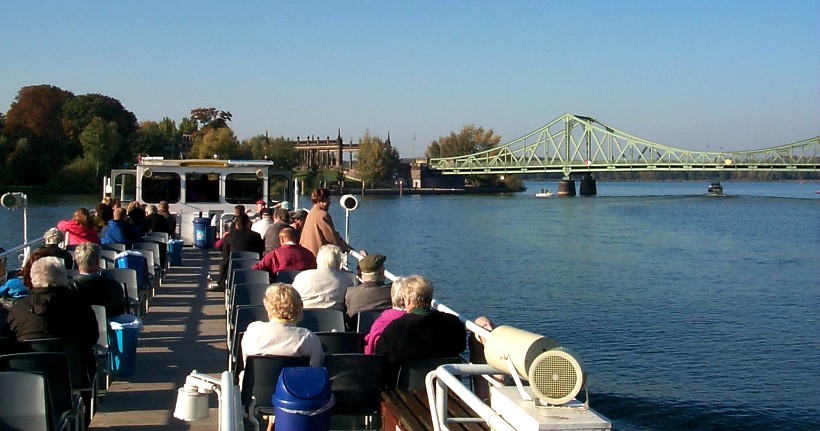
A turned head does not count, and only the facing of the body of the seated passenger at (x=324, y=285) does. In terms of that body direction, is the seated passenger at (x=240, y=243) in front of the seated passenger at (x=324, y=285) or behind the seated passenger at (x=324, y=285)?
in front

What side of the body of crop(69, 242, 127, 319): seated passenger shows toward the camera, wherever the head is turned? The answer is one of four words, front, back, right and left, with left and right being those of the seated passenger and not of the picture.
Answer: back

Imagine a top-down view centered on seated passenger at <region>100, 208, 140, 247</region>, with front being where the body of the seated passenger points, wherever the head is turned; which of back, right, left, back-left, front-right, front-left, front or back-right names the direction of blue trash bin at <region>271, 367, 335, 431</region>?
back

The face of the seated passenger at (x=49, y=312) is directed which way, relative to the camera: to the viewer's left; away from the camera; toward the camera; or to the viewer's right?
away from the camera

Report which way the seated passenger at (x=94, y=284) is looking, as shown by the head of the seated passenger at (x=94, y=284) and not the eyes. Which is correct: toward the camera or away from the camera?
away from the camera

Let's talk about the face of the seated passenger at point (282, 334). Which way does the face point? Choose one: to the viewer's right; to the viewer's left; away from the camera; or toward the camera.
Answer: away from the camera

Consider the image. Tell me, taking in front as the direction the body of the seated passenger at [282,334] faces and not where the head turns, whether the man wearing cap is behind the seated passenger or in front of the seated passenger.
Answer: in front

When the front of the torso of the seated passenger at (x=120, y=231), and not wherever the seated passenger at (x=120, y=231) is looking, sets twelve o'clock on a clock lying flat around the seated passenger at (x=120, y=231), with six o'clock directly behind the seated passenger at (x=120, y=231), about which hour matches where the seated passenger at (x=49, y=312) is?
the seated passenger at (x=49, y=312) is roughly at 6 o'clock from the seated passenger at (x=120, y=231).

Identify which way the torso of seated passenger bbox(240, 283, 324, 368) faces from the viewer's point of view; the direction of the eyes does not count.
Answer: away from the camera

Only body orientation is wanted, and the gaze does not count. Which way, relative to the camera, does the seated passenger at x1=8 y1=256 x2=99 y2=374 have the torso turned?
away from the camera
